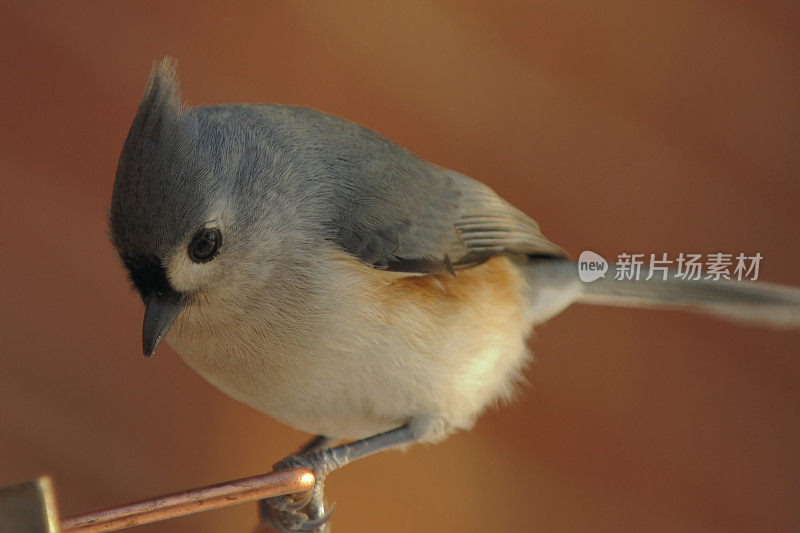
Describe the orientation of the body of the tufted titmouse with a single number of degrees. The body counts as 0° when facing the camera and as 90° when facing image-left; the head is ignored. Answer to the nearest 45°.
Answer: approximately 90°
